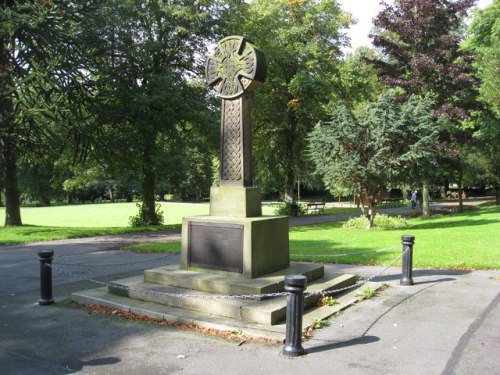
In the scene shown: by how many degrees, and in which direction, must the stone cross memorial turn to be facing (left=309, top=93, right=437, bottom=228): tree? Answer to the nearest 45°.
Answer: approximately 180°

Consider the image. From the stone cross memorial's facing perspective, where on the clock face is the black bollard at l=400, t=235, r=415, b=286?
The black bollard is roughly at 7 o'clock from the stone cross memorial.

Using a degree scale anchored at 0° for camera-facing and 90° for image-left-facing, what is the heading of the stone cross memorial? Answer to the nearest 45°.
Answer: approximately 45°

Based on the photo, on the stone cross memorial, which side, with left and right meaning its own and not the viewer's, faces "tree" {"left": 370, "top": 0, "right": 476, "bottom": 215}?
back

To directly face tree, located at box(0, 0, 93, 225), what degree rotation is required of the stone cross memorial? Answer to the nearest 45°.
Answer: approximately 90° to its right

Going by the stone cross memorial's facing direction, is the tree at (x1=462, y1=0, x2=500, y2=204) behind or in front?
behind

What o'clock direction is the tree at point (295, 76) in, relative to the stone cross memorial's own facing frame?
The tree is roughly at 5 o'clock from the stone cross memorial.

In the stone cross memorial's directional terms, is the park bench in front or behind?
behind
